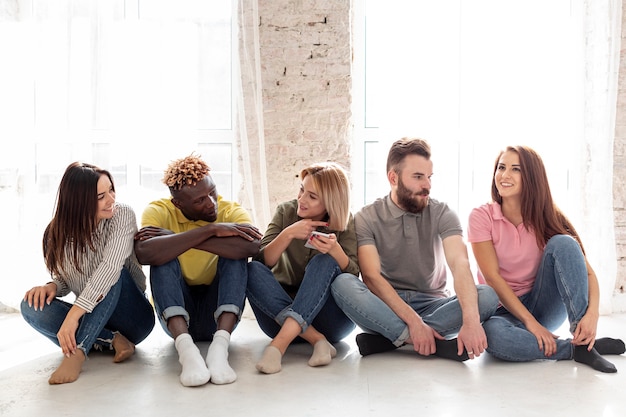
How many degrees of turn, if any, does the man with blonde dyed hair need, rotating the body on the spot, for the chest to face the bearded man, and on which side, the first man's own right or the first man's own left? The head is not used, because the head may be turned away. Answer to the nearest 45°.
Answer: approximately 90° to the first man's own left

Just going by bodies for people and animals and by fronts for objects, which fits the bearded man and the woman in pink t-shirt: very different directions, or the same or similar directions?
same or similar directions

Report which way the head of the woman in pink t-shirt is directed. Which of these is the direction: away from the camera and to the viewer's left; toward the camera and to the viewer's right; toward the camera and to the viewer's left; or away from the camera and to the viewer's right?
toward the camera and to the viewer's left

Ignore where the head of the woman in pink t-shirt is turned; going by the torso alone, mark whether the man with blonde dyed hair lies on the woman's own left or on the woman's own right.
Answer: on the woman's own right

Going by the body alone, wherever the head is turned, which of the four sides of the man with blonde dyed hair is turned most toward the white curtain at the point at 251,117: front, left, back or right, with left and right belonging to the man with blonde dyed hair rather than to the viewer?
back

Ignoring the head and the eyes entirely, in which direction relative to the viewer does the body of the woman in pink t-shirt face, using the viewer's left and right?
facing the viewer

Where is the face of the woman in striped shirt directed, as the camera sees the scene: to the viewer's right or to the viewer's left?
to the viewer's right

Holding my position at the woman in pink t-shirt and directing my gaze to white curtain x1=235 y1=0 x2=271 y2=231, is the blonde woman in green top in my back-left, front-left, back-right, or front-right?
front-left

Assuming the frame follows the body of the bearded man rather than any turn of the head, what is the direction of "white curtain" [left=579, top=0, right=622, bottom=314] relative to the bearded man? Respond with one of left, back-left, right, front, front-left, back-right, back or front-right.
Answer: back-left

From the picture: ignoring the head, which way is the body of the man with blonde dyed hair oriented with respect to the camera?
toward the camera

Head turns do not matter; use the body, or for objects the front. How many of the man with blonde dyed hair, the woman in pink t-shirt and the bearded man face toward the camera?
3

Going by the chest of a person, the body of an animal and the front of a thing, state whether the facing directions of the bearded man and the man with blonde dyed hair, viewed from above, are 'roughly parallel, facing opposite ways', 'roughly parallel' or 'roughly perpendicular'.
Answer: roughly parallel

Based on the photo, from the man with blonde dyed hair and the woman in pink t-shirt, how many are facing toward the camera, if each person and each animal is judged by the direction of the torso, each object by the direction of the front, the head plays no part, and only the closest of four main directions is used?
2
